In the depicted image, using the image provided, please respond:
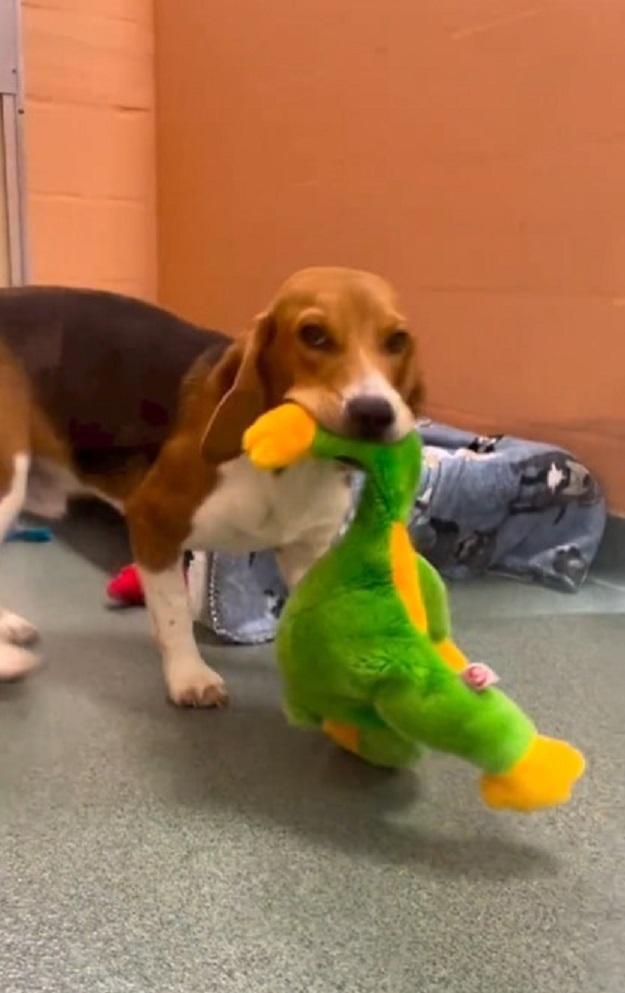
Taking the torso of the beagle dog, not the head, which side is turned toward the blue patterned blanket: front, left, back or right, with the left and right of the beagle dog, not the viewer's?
left

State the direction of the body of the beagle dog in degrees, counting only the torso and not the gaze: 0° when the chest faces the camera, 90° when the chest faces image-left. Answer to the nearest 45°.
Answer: approximately 315°
